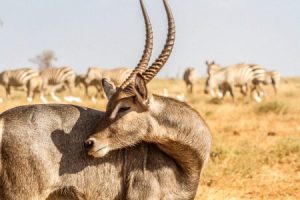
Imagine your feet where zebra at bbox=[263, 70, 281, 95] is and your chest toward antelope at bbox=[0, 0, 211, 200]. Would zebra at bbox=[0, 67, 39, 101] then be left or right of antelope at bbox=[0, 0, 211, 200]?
right

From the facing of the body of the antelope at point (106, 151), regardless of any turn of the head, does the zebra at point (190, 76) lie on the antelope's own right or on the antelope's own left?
on the antelope's own left

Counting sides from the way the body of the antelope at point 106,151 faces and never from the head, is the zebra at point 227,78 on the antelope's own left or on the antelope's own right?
on the antelope's own left

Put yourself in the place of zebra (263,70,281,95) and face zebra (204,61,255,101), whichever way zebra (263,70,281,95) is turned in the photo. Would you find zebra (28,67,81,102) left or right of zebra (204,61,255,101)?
right

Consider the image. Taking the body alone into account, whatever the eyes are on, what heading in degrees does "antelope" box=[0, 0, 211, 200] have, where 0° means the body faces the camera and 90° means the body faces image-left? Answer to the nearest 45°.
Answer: approximately 270°

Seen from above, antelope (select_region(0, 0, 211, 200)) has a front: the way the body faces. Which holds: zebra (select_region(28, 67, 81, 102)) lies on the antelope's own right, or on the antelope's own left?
on the antelope's own left

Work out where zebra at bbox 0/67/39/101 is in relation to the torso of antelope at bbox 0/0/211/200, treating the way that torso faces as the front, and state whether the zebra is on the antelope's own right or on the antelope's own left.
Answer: on the antelope's own left
